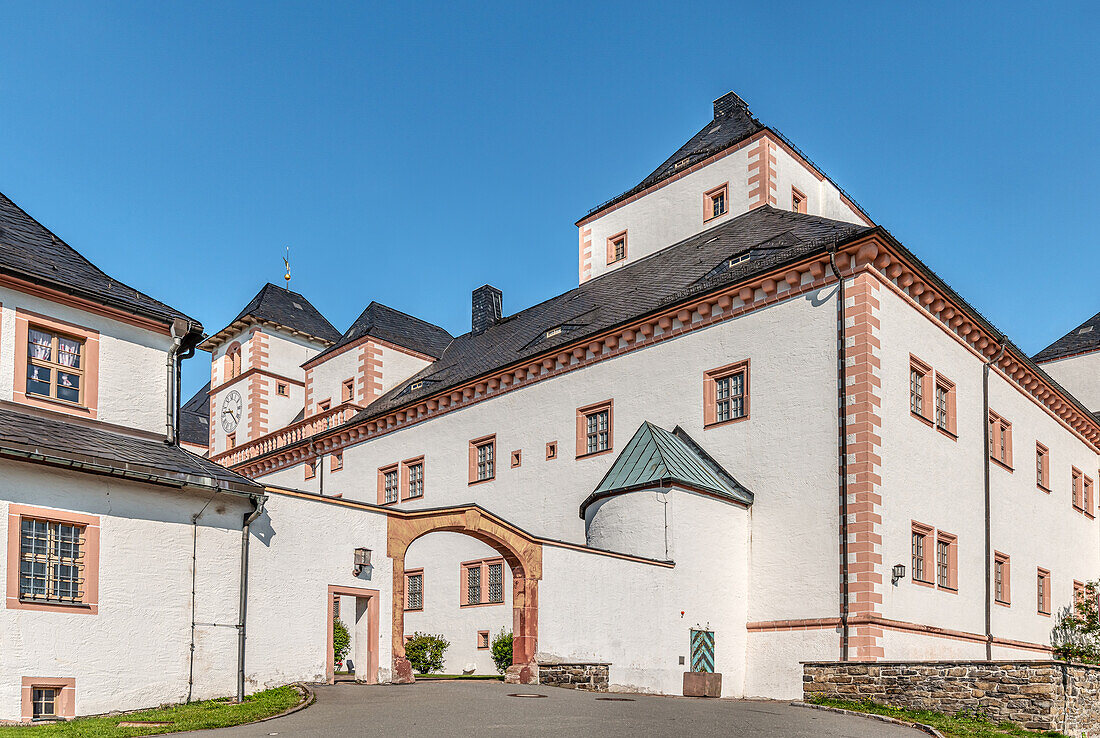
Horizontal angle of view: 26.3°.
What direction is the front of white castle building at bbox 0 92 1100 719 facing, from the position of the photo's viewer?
facing the viewer and to the left of the viewer
